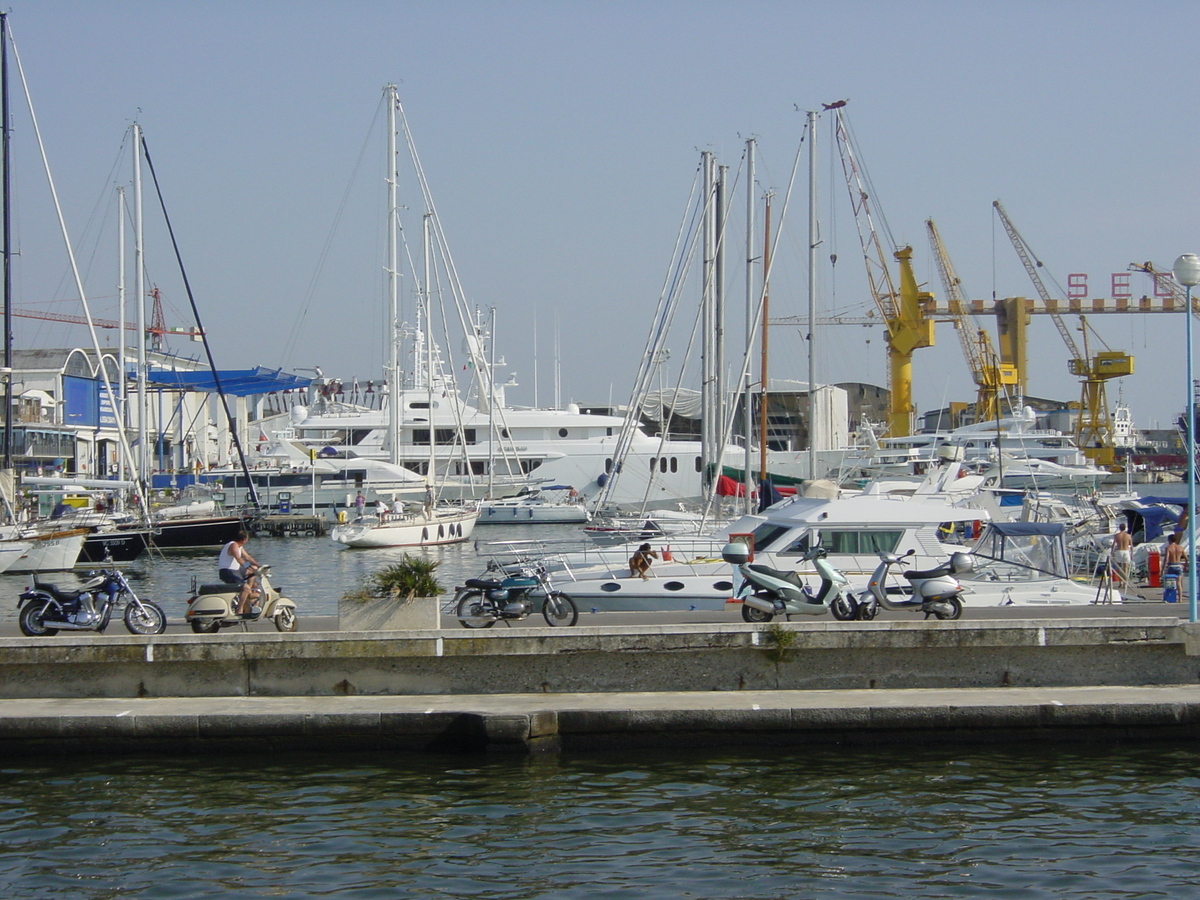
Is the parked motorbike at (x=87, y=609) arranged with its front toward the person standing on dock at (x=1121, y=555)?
yes

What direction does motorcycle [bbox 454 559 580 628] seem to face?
to the viewer's right

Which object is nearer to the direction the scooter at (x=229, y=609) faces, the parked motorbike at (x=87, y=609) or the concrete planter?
the concrete planter

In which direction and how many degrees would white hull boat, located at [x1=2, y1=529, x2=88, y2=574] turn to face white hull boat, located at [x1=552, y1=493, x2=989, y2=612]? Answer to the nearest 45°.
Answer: approximately 45° to its right

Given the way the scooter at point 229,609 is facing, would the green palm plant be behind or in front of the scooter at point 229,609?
in front

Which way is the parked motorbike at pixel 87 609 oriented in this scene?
to the viewer's right

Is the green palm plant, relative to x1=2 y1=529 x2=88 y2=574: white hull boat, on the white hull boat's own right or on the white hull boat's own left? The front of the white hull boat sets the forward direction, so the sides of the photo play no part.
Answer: on the white hull boat's own right

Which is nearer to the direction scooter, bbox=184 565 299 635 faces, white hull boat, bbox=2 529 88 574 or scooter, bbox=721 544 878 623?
the scooter

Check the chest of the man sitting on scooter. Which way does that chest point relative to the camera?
to the viewer's right

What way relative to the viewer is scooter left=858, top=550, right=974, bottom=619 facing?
to the viewer's left

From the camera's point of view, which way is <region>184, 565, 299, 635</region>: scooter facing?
to the viewer's right
